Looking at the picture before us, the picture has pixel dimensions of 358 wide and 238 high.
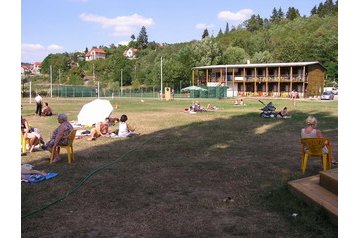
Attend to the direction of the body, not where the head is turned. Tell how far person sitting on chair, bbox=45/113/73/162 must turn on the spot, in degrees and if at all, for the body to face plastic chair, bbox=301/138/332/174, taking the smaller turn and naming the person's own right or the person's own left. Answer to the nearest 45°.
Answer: approximately 135° to the person's own left

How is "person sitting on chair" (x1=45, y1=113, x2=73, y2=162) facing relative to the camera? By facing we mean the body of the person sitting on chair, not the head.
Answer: to the viewer's left

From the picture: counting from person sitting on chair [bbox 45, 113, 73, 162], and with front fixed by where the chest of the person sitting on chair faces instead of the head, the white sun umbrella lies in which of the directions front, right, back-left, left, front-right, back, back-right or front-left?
right

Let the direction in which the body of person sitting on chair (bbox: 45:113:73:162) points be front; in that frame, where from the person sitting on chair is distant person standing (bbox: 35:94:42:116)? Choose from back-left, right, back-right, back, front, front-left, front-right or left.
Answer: right

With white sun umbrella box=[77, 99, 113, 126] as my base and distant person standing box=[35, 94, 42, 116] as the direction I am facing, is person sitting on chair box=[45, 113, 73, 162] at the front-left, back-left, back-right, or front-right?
back-left

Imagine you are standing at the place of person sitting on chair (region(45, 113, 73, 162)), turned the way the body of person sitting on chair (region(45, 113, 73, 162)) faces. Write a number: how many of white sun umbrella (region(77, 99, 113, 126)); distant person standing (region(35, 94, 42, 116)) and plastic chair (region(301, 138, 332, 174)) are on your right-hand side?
2

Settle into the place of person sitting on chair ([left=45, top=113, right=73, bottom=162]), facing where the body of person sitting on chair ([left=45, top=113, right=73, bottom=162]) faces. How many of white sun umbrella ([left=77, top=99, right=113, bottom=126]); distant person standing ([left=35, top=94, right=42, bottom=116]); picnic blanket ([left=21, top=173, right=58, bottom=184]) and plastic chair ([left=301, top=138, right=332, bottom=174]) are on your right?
2

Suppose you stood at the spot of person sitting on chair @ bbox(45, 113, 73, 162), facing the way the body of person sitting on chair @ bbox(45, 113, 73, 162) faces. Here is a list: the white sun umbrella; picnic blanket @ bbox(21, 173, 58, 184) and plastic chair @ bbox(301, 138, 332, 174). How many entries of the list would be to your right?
1
